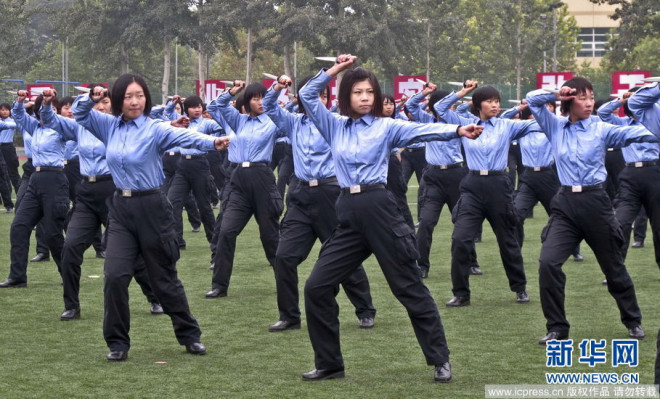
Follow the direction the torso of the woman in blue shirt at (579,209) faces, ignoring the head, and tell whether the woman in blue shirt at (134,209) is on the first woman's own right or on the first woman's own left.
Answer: on the first woman's own right

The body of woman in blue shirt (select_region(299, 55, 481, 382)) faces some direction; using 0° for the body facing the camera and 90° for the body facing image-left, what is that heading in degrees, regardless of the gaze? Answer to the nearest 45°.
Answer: approximately 0°

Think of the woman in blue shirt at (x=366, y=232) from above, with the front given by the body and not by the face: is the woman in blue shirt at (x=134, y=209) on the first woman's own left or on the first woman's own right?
on the first woman's own right

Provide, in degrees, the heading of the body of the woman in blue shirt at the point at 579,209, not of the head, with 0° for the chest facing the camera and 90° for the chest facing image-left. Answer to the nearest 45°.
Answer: approximately 0°
